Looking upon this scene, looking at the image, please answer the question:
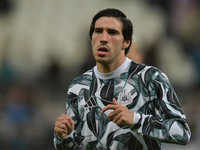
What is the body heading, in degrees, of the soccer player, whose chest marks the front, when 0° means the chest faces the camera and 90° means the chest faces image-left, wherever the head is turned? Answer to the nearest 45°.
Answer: approximately 45°
